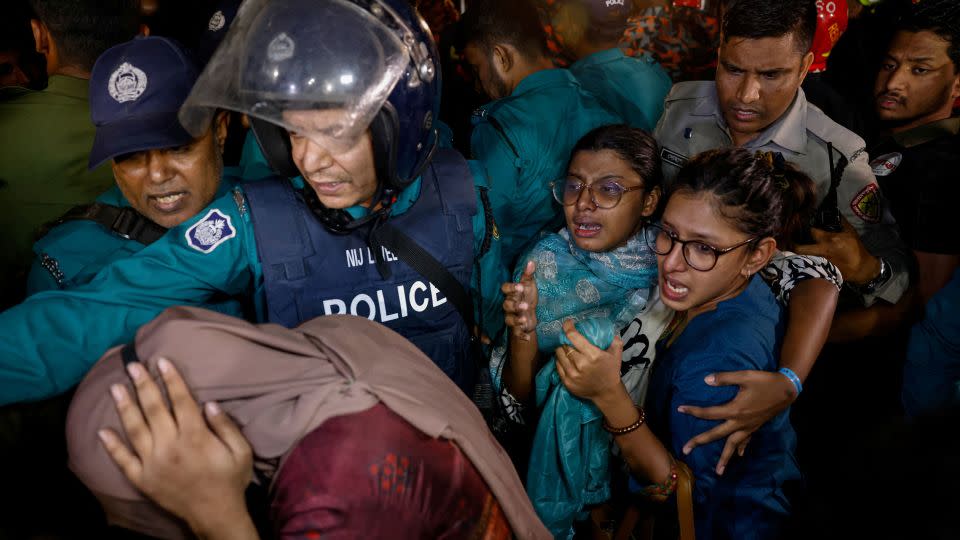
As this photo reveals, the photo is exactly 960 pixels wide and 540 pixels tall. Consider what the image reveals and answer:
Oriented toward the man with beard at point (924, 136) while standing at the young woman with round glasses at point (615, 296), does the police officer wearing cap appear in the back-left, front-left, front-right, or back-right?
back-left

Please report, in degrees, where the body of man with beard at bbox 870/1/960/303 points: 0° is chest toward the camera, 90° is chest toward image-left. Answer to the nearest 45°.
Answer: approximately 45°

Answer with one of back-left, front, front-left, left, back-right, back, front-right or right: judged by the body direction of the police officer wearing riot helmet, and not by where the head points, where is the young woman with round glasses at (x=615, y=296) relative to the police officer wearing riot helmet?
left

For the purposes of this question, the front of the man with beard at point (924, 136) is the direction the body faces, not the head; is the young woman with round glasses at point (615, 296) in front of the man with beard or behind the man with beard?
in front

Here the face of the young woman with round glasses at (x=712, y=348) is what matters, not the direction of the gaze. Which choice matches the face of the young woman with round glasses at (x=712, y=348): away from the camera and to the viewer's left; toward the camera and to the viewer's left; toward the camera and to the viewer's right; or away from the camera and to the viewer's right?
toward the camera and to the viewer's left

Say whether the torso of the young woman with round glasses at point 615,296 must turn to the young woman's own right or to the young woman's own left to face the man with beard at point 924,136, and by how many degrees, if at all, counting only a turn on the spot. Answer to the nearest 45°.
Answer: approximately 180°

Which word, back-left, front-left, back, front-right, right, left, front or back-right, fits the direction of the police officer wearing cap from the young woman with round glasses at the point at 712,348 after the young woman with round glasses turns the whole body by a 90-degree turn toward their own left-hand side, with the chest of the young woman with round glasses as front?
back-right

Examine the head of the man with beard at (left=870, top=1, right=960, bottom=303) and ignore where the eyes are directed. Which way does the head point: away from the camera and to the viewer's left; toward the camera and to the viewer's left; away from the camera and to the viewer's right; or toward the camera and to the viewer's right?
toward the camera and to the viewer's left
